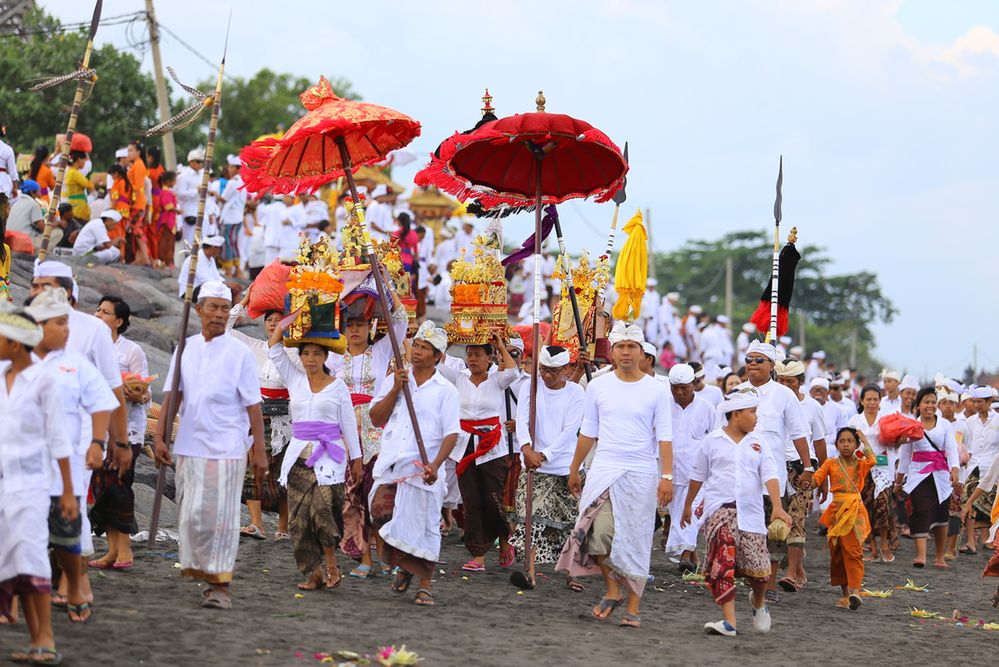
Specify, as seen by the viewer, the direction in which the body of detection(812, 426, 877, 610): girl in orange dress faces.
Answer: toward the camera

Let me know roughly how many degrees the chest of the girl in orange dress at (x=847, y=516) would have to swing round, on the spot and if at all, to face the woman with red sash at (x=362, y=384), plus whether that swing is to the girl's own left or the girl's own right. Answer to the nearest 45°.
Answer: approximately 90° to the girl's own right

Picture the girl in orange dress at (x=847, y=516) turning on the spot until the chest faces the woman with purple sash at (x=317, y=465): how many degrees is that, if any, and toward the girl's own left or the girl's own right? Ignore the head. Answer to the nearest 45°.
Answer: approximately 45° to the girl's own right

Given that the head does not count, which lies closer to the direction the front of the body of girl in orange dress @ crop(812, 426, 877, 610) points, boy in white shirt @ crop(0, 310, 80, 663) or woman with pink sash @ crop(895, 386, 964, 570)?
the boy in white shirt

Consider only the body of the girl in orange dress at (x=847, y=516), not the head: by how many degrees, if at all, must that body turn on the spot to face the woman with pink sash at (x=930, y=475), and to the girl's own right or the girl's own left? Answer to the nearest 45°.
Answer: approximately 180°

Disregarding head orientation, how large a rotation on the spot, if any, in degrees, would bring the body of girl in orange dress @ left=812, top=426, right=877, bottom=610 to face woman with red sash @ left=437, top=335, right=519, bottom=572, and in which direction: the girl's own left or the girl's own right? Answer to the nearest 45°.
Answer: approximately 90° to the girl's own right

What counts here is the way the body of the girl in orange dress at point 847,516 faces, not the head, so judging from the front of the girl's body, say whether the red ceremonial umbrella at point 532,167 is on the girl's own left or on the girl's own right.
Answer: on the girl's own right

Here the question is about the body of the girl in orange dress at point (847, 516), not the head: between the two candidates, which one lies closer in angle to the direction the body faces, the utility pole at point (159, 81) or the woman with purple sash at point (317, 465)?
the woman with purple sash

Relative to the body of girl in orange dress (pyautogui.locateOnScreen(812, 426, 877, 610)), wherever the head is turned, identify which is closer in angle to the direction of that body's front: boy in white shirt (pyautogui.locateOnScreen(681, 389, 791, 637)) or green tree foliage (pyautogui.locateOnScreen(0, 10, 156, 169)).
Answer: the boy in white shirt
